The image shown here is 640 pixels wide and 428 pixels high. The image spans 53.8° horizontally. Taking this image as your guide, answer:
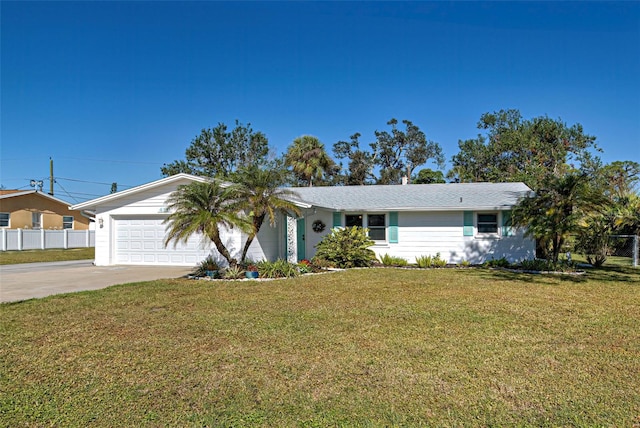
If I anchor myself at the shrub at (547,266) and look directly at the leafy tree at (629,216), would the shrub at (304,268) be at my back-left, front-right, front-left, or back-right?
back-left

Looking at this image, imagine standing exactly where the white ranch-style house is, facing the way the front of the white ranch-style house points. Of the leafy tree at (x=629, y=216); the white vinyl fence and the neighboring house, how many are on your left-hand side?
1

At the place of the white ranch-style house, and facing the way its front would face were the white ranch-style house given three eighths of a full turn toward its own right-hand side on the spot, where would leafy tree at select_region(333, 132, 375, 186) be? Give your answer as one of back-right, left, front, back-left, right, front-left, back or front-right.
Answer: front-right

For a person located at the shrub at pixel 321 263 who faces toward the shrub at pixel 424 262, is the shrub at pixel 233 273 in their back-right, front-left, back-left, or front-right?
back-right

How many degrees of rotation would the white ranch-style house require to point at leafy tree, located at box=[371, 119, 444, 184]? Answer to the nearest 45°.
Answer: approximately 180°

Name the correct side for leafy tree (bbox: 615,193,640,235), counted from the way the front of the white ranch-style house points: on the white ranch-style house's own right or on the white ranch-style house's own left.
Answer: on the white ranch-style house's own left

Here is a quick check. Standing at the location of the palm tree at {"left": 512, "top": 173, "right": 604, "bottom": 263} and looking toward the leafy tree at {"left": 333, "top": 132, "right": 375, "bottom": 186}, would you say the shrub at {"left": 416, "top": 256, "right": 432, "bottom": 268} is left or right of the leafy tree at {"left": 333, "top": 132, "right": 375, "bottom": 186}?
left

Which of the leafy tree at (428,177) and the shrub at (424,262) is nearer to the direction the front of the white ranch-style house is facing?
the shrub

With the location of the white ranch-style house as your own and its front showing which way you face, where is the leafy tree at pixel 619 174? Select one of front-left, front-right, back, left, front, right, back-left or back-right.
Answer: back-left

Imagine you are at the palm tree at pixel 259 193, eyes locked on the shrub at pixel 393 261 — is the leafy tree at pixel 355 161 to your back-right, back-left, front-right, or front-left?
front-left

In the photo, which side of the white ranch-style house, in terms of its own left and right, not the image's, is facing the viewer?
front
